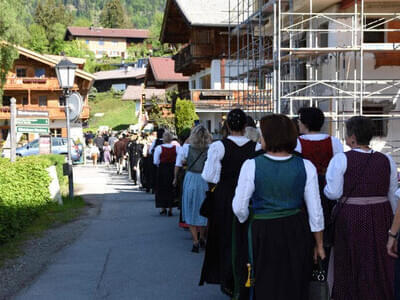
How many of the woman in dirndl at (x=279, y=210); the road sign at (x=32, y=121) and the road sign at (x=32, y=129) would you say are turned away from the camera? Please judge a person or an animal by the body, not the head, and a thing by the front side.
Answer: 1

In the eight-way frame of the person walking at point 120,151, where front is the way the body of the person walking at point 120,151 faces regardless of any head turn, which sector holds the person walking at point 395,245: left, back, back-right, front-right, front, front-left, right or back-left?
back

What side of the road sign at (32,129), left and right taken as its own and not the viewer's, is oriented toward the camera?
front

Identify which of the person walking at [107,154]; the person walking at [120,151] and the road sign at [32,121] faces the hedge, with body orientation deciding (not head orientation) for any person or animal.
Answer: the road sign

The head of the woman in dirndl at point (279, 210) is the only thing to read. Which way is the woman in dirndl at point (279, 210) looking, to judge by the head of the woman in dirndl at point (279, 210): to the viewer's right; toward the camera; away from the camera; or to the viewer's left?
away from the camera

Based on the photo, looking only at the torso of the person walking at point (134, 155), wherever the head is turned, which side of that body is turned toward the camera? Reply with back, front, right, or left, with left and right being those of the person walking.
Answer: back

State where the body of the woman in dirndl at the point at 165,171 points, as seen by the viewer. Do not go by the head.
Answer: away from the camera

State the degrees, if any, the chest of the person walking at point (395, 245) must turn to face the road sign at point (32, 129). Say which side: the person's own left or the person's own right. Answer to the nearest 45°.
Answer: approximately 45° to the person's own left

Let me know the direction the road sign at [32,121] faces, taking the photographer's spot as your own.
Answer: facing the viewer

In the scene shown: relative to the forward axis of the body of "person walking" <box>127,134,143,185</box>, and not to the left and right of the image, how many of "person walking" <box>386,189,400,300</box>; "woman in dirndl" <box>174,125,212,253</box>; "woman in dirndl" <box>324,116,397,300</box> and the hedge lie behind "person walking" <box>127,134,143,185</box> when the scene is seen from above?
4

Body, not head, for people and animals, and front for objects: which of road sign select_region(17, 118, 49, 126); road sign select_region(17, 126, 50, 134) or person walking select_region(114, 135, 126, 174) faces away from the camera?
the person walking

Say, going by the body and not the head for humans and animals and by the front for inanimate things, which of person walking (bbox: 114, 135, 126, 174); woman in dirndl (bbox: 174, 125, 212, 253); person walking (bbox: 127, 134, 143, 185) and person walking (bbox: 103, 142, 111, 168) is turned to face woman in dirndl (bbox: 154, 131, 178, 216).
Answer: woman in dirndl (bbox: 174, 125, 212, 253)

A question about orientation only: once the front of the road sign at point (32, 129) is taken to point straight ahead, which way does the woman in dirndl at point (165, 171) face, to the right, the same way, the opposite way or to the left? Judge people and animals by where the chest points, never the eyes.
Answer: the opposite way

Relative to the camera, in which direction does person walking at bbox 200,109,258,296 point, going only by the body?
away from the camera

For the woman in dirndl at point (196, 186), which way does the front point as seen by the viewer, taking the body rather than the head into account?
away from the camera

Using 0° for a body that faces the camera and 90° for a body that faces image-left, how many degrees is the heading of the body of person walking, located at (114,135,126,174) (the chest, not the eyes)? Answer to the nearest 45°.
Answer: approximately 180°

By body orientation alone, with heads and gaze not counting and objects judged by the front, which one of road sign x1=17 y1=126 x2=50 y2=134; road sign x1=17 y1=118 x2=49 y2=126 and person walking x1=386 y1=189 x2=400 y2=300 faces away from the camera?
the person walking

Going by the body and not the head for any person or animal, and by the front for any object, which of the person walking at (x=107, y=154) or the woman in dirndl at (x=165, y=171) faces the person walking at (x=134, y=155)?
the woman in dirndl
